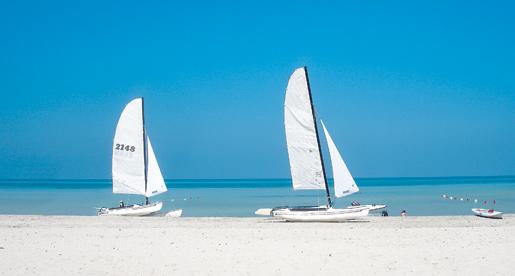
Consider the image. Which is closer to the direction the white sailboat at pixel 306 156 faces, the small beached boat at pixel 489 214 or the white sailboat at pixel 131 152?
the small beached boat

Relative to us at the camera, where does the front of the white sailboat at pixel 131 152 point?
facing to the right of the viewer

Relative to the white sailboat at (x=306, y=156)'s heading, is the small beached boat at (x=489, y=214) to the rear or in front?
in front

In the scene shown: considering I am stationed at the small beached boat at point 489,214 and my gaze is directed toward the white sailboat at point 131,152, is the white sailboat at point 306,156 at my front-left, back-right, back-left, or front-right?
front-left

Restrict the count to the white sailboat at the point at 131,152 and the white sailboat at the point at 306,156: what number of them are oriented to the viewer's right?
2

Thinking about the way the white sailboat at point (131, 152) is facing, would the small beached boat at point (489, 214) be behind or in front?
in front

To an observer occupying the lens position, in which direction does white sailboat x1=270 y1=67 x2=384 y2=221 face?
facing to the right of the viewer

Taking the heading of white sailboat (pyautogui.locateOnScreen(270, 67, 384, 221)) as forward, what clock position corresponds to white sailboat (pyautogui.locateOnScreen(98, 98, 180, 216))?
white sailboat (pyautogui.locateOnScreen(98, 98, 180, 216)) is roughly at 7 o'clock from white sailboat (pyautogui.locateOnScreen(270, 67, 384, 221)).

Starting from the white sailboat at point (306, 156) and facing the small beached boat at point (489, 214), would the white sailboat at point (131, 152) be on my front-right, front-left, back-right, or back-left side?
back-left

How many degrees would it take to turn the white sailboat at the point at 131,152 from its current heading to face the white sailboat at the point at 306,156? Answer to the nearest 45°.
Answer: approximately 45° to its right
